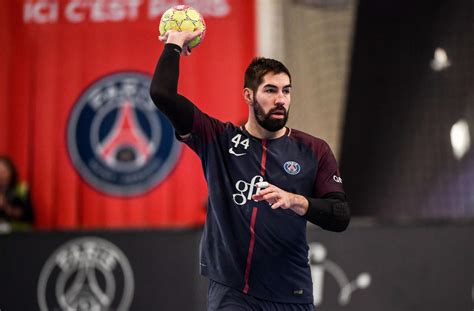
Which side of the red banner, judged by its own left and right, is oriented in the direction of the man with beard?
front

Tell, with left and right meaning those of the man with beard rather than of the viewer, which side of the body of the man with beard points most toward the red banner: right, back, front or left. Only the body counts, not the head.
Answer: back

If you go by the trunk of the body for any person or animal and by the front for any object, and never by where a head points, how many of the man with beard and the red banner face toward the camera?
2

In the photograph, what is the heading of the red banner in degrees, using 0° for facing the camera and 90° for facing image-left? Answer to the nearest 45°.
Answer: approximately 0°

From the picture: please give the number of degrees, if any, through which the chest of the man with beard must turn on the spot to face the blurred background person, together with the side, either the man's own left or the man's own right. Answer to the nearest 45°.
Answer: approximately 135° to the man's own right
